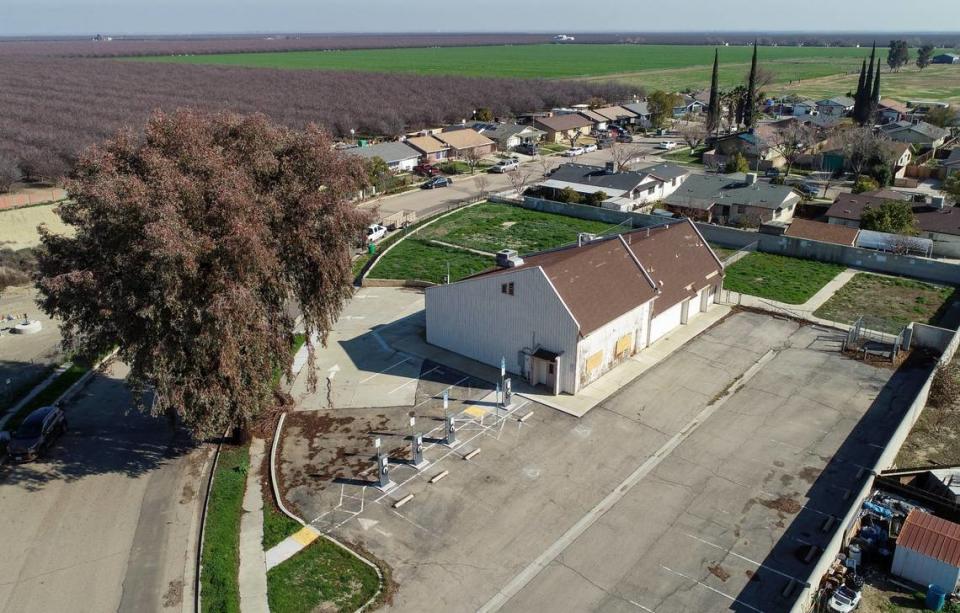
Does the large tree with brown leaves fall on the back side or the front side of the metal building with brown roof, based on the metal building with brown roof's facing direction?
on the front side

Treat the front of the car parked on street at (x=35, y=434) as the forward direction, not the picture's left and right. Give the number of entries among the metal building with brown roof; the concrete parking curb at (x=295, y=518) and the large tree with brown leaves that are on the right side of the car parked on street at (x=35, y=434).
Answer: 0

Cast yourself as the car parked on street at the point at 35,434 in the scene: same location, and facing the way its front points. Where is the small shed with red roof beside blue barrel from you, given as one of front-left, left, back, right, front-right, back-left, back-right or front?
left

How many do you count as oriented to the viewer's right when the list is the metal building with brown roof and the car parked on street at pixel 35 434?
0

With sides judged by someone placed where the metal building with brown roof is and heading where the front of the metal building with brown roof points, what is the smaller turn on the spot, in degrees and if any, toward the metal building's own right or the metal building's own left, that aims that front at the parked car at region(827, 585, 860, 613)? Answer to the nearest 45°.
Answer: approximately 90° to the metal building's own left

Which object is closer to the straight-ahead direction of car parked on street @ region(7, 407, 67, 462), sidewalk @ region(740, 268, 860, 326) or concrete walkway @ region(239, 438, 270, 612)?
the concrete walkway

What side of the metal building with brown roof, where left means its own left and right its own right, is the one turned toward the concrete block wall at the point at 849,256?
back

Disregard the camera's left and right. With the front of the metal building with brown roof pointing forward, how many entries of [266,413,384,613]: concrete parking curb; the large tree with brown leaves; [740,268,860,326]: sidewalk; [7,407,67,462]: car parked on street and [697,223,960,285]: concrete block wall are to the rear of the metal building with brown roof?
2

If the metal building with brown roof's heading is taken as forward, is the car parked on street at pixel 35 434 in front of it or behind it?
in front

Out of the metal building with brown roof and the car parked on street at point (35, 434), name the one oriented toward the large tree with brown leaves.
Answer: the metal building with brown roof

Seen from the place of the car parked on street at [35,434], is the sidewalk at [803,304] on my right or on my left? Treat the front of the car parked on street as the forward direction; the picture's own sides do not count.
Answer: on my left

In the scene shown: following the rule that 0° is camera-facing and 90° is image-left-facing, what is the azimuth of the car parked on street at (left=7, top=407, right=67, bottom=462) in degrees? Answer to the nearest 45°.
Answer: approximately 45°

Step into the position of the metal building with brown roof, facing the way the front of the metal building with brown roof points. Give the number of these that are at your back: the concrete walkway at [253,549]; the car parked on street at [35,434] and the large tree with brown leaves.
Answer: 0

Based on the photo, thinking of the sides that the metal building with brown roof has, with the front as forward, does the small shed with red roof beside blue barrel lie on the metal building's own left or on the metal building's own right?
on the metal building's own left

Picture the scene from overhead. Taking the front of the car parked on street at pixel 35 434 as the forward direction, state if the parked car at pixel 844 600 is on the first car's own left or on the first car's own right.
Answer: on the first car's own left

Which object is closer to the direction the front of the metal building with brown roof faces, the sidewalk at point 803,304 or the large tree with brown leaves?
the large tree with brown leaves
